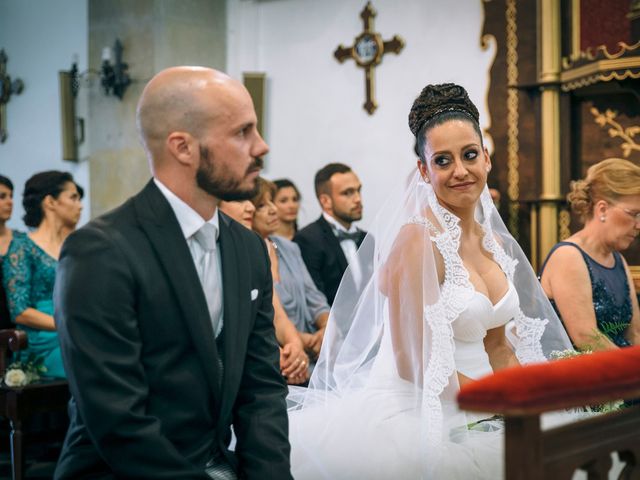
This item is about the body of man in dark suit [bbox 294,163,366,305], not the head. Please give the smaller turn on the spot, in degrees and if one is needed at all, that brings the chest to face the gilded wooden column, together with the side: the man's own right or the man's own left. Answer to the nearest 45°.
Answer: approximately 45° to the man's own left

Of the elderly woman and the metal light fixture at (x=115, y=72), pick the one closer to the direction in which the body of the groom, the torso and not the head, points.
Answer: the elderly woman

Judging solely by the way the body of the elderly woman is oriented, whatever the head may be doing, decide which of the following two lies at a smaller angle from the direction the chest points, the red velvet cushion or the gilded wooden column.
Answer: the red velvet cushion

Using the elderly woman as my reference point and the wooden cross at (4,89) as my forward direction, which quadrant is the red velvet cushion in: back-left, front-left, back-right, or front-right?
back-left

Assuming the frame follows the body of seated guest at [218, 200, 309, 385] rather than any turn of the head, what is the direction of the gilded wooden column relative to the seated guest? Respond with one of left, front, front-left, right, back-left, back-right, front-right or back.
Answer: left

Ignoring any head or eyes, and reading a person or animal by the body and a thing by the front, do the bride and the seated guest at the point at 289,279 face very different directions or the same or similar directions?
same or similar directions

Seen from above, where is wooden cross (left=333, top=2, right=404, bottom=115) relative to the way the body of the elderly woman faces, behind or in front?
behind

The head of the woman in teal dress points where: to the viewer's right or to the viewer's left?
to the viewer's right

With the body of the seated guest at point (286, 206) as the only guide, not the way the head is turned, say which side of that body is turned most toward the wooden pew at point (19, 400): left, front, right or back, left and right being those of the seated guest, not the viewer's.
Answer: right

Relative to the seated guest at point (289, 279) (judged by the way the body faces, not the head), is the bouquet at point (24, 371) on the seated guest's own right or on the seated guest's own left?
on the seated guest's own right

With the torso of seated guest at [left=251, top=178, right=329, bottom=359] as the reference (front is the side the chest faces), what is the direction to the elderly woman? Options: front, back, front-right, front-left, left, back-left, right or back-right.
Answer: front
